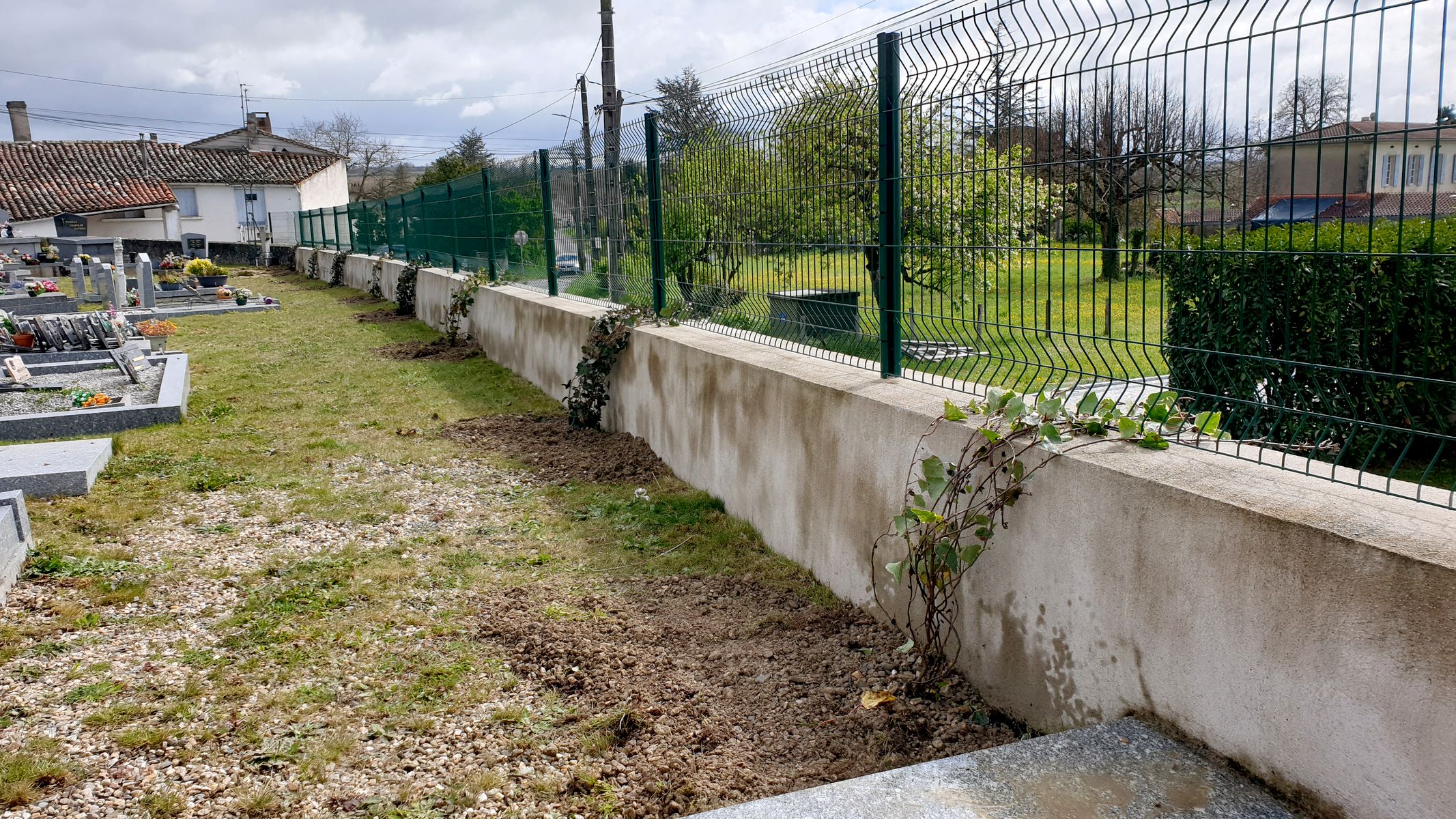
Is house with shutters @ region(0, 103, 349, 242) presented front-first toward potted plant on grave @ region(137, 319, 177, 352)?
yes

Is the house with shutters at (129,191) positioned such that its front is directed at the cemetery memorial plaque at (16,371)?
yes

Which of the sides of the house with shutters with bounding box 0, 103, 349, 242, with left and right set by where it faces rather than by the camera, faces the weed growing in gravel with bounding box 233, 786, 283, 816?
front

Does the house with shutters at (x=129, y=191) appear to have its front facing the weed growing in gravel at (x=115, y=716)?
yes

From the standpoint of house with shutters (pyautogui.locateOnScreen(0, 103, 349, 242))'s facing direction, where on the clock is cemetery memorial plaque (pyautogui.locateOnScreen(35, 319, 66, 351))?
The cemetery memorial plaque is roughly at 12 o'clock from the house with shutters.

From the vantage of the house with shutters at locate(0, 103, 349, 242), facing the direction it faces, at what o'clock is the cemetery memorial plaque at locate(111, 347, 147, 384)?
The cemetery memorial plaque is roughly at 12 o'clock from the house with shutters.

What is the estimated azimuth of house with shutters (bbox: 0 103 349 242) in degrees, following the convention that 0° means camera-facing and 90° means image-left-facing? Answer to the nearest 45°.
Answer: approximately 0°
